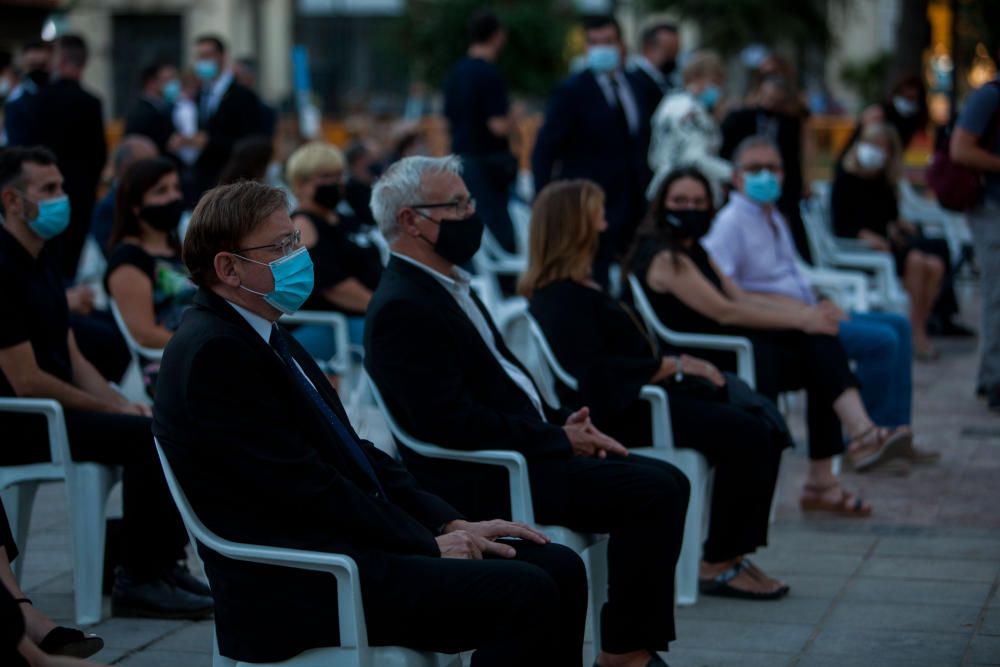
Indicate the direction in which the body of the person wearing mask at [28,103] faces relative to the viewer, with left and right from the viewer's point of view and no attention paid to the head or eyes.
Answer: facing the viewer and to the right of the viewer

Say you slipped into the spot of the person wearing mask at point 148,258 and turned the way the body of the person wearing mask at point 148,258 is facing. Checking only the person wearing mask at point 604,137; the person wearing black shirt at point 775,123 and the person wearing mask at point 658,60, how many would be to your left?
3

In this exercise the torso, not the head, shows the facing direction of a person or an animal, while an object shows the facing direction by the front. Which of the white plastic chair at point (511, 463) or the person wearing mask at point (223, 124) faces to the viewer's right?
the white plastic chair

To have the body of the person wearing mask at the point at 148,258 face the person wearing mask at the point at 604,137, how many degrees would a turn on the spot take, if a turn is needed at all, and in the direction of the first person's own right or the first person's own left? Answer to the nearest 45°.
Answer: approximately 90° to the first person's own left

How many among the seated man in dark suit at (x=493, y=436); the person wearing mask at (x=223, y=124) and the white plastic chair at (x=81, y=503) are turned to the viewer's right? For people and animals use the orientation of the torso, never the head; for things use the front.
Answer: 2

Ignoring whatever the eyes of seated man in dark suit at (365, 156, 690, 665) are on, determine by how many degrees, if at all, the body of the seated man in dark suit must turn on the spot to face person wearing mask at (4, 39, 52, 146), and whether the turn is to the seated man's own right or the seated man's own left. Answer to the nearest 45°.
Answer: approximately 135° to the seated man's own left

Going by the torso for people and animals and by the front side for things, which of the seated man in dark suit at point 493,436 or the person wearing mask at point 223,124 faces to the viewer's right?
the seated man in dark suit

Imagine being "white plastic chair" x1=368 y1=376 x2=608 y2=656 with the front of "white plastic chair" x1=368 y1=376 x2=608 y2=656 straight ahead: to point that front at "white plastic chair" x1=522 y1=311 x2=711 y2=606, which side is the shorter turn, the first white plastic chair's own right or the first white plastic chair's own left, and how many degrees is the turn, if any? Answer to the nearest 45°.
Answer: approximately 45° to the first white plastic chair's own left

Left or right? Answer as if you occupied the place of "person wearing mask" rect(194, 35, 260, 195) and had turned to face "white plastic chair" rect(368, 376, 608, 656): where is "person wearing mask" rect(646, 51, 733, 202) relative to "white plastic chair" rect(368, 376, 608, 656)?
left

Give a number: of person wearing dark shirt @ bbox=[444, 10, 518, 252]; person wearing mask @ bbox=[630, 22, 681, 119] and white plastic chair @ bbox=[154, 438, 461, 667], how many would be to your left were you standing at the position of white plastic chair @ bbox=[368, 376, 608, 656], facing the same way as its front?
2

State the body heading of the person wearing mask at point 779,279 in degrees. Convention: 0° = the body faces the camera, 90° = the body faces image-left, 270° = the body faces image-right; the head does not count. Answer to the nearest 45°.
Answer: approximately 315°

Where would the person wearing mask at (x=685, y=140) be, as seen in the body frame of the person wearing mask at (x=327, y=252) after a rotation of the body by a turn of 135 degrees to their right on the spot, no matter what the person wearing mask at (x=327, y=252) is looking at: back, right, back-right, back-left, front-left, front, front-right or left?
back-right

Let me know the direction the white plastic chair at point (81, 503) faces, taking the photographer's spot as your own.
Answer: facing to the right of the viewer
